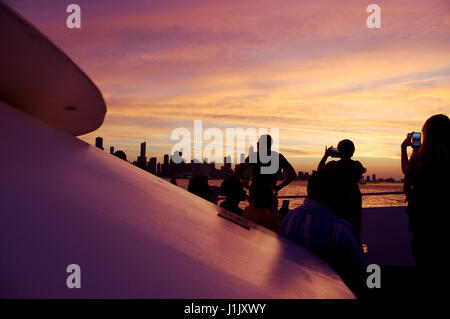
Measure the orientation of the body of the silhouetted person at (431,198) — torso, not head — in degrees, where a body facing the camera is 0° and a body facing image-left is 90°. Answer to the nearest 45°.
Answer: approximately 135°

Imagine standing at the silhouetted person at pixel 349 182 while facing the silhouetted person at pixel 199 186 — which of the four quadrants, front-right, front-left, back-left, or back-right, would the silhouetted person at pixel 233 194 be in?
front-left

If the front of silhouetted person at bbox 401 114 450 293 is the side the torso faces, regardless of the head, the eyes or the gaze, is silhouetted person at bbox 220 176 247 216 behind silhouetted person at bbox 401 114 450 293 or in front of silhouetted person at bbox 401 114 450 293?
in front

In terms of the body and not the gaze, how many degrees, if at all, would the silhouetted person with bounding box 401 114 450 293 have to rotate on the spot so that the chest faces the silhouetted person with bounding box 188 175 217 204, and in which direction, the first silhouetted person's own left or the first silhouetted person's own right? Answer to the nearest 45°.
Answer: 0° — they already face them

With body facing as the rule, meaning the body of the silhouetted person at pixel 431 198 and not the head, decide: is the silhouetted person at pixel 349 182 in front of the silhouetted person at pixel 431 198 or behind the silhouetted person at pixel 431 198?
in front

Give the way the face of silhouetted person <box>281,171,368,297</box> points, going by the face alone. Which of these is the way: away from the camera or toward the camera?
away from the camera
